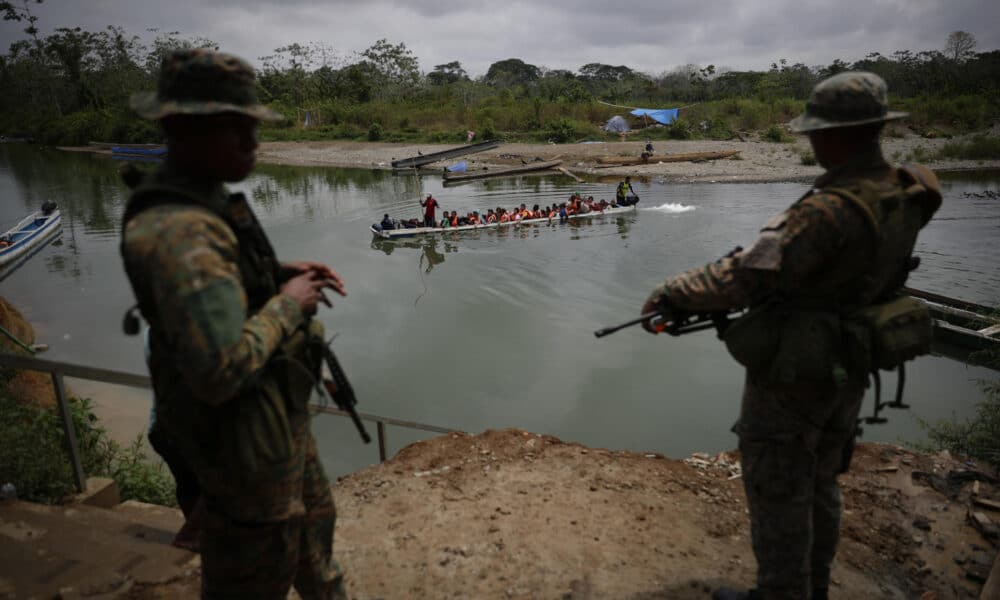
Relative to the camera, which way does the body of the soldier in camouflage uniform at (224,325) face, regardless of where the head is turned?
to the viewer's right

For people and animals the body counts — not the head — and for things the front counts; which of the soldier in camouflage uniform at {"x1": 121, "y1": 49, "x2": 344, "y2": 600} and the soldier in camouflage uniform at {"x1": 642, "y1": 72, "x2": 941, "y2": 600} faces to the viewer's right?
the soldier in camouflage uniform at {"x1": 121, "y1": 49, "x2": 344, "y2": 600}

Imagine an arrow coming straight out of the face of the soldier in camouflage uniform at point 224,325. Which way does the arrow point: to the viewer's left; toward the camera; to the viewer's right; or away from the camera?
to the viewer's right

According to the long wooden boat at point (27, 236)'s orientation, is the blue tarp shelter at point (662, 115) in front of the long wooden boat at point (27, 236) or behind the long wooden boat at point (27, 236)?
behind

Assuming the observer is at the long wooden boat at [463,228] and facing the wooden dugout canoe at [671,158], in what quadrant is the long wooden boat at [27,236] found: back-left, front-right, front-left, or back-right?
back-left

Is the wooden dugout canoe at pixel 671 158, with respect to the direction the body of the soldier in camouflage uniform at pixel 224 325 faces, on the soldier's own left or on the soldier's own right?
on the soldier's own left
